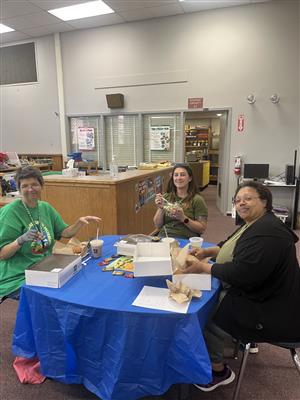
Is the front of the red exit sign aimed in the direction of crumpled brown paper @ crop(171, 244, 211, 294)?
yes

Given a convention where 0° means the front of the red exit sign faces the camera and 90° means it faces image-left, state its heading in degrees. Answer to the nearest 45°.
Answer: approximately 0°

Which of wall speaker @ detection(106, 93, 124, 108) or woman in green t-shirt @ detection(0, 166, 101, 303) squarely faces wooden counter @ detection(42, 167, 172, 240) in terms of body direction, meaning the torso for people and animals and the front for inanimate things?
the wall speaker

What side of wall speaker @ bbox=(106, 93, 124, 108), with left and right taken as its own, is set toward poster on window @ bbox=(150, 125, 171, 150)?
left

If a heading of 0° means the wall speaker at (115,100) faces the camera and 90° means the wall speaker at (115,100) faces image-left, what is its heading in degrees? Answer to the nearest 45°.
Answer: approximately 0°

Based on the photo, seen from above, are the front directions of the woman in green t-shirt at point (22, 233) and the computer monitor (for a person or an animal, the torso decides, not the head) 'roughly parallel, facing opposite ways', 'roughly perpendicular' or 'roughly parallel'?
roughly perpendicular

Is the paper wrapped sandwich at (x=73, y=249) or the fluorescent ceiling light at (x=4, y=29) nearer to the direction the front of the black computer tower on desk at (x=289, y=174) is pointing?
the paper wrapped sandwich

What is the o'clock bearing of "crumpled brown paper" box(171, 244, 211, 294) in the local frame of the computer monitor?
The crumpled brown paper is roughly at 12 o'clock from the computer monitor.

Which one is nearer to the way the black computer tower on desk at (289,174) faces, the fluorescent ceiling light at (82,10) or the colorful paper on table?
the colorful paper on table
